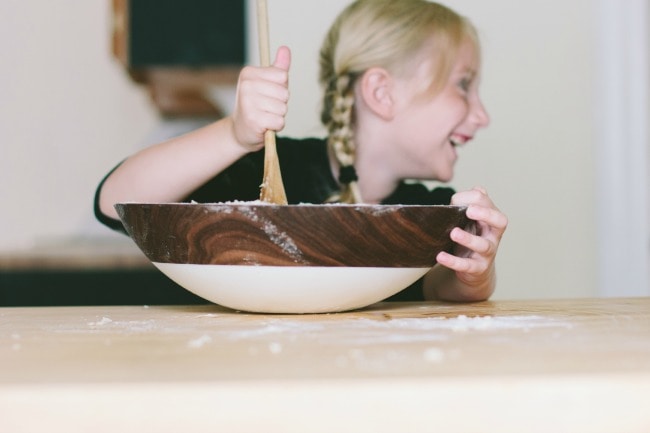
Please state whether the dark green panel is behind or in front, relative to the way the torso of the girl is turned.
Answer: behind

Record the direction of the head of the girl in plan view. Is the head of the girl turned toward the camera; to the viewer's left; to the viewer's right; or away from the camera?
to the viewer's right

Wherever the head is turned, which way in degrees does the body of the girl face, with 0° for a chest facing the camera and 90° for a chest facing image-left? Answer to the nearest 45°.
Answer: approximately 0°

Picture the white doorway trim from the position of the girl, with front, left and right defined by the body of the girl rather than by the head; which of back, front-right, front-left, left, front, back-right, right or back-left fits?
back-left
